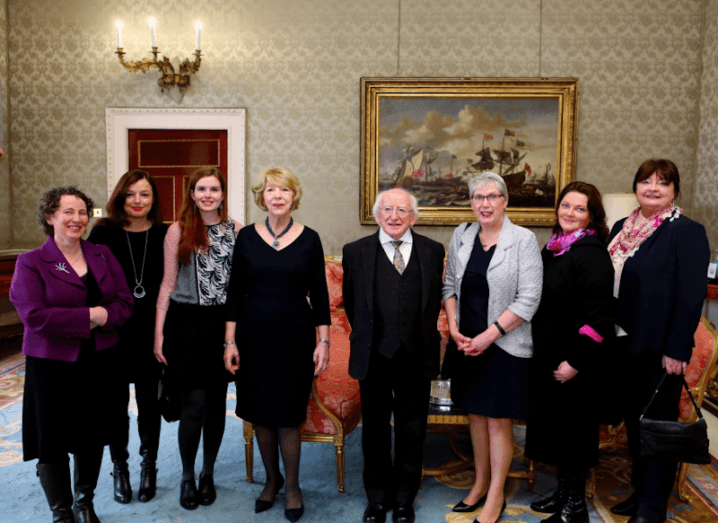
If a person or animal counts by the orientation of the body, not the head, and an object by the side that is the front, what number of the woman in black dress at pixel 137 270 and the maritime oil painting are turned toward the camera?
2

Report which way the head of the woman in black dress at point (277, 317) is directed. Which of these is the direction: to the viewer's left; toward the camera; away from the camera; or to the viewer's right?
toward the camera

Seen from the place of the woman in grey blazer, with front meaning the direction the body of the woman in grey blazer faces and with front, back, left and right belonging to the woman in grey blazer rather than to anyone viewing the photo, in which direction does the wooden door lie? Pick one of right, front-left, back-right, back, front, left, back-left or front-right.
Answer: right

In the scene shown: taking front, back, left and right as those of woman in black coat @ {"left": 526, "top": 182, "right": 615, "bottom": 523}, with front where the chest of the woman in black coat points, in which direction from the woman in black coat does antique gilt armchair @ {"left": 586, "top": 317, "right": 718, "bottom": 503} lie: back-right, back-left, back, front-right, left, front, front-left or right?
back

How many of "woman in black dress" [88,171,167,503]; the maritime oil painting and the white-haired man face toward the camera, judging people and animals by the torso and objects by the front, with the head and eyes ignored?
3

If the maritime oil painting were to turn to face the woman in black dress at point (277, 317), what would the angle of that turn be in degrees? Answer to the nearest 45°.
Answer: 0° — it already faces them

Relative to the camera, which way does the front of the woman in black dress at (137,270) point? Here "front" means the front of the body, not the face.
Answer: toward the camera

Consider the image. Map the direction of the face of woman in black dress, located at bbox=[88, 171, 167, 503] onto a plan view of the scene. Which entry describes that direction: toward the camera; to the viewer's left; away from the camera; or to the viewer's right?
toward the camera

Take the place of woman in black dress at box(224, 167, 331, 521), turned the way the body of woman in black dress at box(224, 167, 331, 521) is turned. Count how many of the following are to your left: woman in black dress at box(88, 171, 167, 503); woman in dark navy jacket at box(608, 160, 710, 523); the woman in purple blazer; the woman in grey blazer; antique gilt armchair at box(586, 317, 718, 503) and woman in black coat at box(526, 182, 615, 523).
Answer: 4

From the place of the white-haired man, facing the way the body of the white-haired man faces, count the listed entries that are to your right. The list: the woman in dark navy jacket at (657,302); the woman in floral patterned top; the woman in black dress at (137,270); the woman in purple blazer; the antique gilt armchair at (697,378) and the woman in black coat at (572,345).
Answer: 3

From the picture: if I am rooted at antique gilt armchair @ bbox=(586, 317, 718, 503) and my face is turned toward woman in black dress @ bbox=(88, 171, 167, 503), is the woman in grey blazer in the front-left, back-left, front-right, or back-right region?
front-left

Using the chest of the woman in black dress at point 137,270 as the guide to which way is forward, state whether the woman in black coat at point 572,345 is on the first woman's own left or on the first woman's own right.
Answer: on the first woman's own left

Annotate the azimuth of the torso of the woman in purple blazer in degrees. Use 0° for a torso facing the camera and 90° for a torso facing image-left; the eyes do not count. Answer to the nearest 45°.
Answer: approximately 315°

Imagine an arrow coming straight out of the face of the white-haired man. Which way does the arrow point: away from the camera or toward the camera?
toward the camera

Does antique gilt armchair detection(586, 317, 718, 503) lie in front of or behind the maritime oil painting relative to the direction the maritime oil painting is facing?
in front

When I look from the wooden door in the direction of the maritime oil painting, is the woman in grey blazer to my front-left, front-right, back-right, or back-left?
front-right
